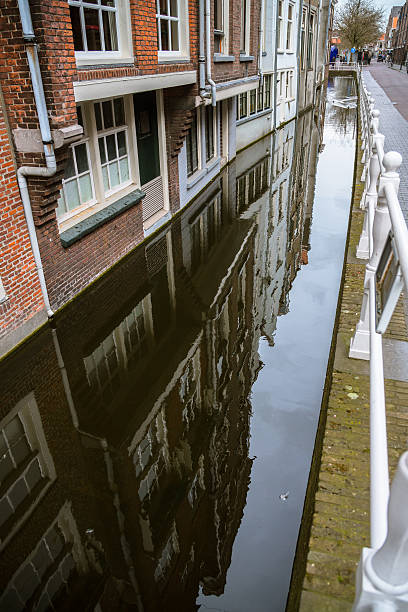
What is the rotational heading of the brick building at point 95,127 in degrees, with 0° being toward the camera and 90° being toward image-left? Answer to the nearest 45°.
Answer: approximately 315°

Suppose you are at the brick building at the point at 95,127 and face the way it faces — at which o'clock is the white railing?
The white railing is roughly at 1 o'clock from the brick building.
